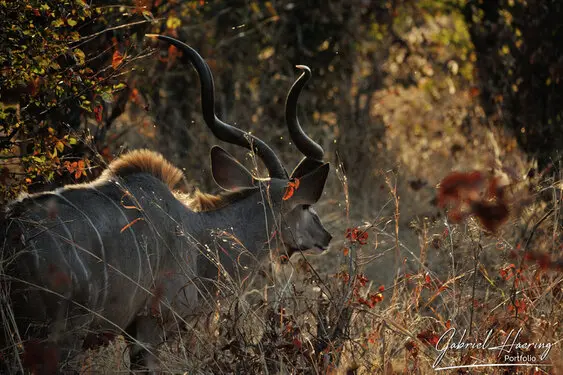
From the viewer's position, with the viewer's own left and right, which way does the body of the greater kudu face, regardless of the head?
facing away from the viewer and to the right of the viewer
